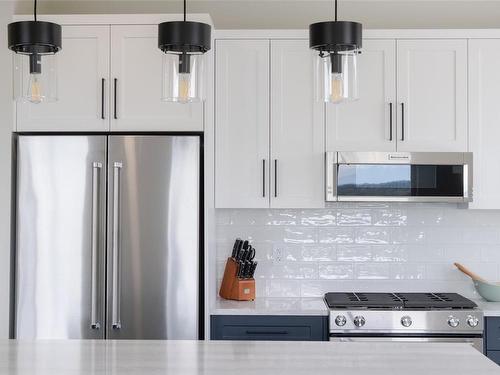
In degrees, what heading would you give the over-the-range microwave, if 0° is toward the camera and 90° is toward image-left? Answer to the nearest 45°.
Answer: approximately 0°

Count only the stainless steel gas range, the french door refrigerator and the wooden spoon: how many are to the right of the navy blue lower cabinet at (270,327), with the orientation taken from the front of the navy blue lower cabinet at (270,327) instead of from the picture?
1

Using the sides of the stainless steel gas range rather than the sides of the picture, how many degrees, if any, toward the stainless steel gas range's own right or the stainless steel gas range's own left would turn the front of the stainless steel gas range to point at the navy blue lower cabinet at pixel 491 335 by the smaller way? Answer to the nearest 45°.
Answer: approximately 90° to the stainless steel gas range's own left

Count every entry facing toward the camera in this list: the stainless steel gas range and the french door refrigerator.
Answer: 2

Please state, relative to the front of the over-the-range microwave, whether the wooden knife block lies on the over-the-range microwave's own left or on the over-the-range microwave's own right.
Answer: on the over-the-range microwave's own right
